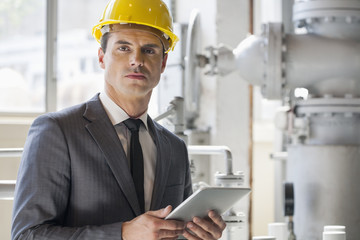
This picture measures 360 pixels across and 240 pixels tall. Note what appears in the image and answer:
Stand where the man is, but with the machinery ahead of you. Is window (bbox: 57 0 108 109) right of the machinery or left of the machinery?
left

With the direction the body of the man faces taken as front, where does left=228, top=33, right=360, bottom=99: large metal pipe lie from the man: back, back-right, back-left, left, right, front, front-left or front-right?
left

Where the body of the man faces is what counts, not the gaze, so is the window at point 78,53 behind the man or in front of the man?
behind

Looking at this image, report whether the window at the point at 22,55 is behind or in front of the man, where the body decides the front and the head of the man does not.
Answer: behind

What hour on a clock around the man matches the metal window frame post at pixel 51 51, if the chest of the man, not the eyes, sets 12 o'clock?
The metal window frame post is roughly at 7 o'clock from the man.
